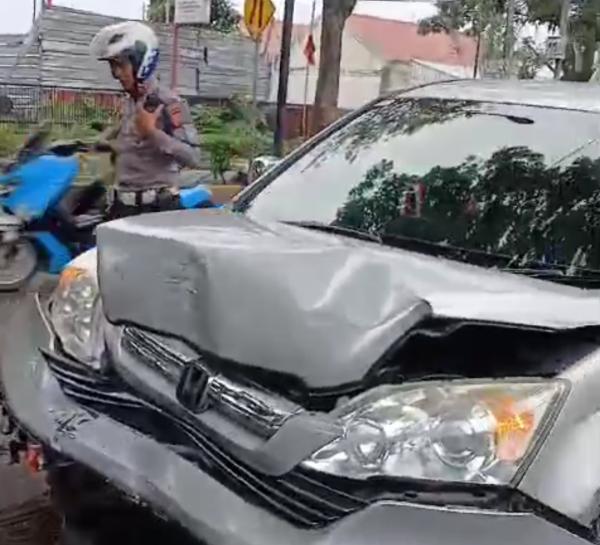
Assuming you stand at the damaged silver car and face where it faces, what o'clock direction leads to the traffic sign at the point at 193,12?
The traffic sign is roughly at 4 o'clock from the damaged silver car.

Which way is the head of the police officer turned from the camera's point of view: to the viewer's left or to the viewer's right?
to the viewer's left

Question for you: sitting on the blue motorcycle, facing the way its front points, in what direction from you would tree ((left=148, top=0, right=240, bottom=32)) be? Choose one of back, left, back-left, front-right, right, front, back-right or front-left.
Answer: right

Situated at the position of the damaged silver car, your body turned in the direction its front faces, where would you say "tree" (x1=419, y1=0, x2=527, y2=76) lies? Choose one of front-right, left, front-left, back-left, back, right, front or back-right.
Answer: back-right

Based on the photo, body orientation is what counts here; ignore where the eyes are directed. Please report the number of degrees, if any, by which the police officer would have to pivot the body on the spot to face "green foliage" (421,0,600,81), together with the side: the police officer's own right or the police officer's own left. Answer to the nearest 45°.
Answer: approximately 180°

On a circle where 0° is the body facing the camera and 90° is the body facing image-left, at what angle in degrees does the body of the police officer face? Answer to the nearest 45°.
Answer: approximately 45°

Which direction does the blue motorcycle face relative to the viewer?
to the viewer's left

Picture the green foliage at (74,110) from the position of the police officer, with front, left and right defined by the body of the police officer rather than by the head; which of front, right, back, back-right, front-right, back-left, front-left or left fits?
back-right

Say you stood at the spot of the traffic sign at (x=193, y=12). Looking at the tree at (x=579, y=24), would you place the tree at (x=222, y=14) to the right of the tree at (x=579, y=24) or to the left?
left
